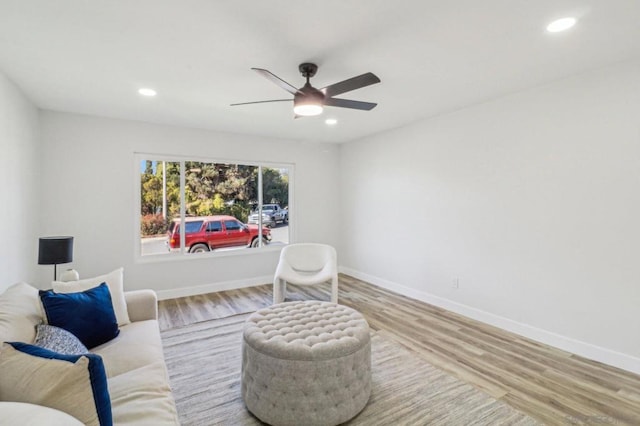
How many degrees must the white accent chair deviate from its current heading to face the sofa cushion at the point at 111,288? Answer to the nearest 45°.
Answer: approximately 45° to its right

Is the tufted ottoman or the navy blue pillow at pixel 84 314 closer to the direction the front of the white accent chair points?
the tufted ottoman

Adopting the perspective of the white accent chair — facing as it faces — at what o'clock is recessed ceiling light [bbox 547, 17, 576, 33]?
The recessed ceiling light is roughly at 11 o'clock from the white accent chair.

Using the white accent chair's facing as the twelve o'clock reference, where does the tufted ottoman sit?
The tufted ottoman is roughly at 12 o'clock from the white accent chair.

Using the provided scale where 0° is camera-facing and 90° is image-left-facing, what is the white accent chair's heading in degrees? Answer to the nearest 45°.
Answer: approximately 0°

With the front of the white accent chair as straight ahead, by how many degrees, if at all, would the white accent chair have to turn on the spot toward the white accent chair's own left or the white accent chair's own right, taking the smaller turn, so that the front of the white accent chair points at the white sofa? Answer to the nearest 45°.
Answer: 0° — it already faces it

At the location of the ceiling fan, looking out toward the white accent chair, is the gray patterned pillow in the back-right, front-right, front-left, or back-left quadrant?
back-left
